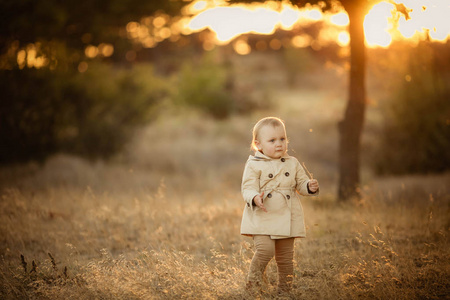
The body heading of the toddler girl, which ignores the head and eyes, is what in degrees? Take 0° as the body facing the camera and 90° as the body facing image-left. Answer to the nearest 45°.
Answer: approximately 315°

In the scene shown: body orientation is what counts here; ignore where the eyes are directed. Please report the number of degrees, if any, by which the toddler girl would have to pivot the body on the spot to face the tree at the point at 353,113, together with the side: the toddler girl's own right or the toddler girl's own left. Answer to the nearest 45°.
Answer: approximately 135° to the toddler girl's own left
